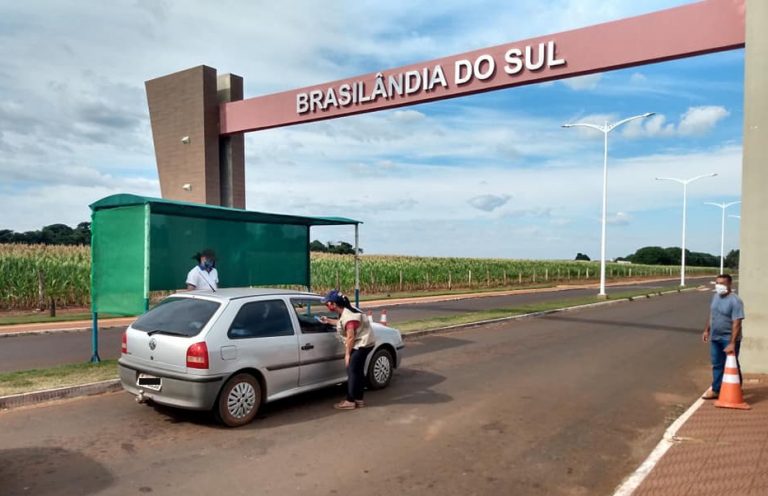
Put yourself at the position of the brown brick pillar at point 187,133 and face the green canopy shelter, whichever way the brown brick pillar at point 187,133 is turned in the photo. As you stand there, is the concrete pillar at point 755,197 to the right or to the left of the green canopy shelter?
left

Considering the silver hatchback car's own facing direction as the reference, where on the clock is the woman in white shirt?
The woman in white shirt is roughly at 10 o'clock from the silver hatchback car.

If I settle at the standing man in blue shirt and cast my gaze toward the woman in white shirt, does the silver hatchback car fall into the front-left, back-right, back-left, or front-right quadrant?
front-left

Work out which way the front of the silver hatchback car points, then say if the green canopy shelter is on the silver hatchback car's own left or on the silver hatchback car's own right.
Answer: on the silver hatchback car's own left

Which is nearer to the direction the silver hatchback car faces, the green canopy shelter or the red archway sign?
the red archway sign

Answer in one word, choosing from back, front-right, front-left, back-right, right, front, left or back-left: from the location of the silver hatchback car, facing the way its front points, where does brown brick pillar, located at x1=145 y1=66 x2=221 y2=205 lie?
front-left

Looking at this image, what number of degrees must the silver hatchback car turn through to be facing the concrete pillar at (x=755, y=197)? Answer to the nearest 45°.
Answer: approximately 45° to its right

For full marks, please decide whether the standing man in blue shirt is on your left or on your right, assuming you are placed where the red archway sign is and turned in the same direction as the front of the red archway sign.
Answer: on your left

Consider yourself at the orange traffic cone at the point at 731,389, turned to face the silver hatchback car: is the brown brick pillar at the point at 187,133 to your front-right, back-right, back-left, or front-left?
front-right

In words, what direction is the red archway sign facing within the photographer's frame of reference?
facing the viewer and to the left of the viewer

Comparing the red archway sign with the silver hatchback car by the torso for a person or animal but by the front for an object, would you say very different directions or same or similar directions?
very different directions

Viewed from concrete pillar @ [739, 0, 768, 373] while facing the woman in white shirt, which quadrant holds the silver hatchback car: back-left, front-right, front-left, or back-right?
front-left

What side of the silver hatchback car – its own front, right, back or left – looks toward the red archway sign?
front

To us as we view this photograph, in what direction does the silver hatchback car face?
facing away from the viewer and to the right of the viewer
